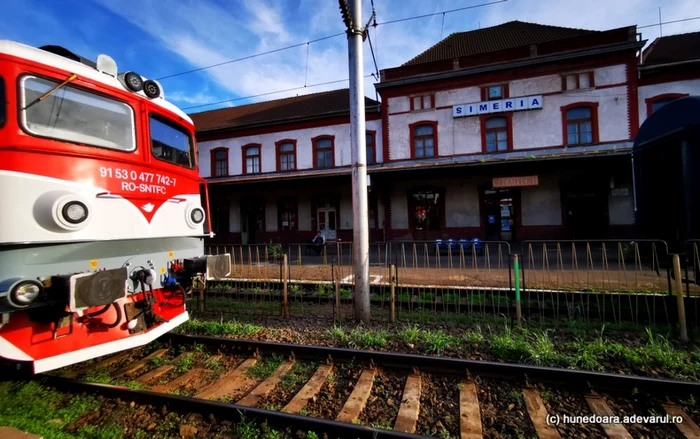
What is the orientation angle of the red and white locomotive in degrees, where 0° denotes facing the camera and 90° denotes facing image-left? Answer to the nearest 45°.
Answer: approximately 315°

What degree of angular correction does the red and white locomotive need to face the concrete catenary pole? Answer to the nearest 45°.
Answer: approximately 45° to its left
